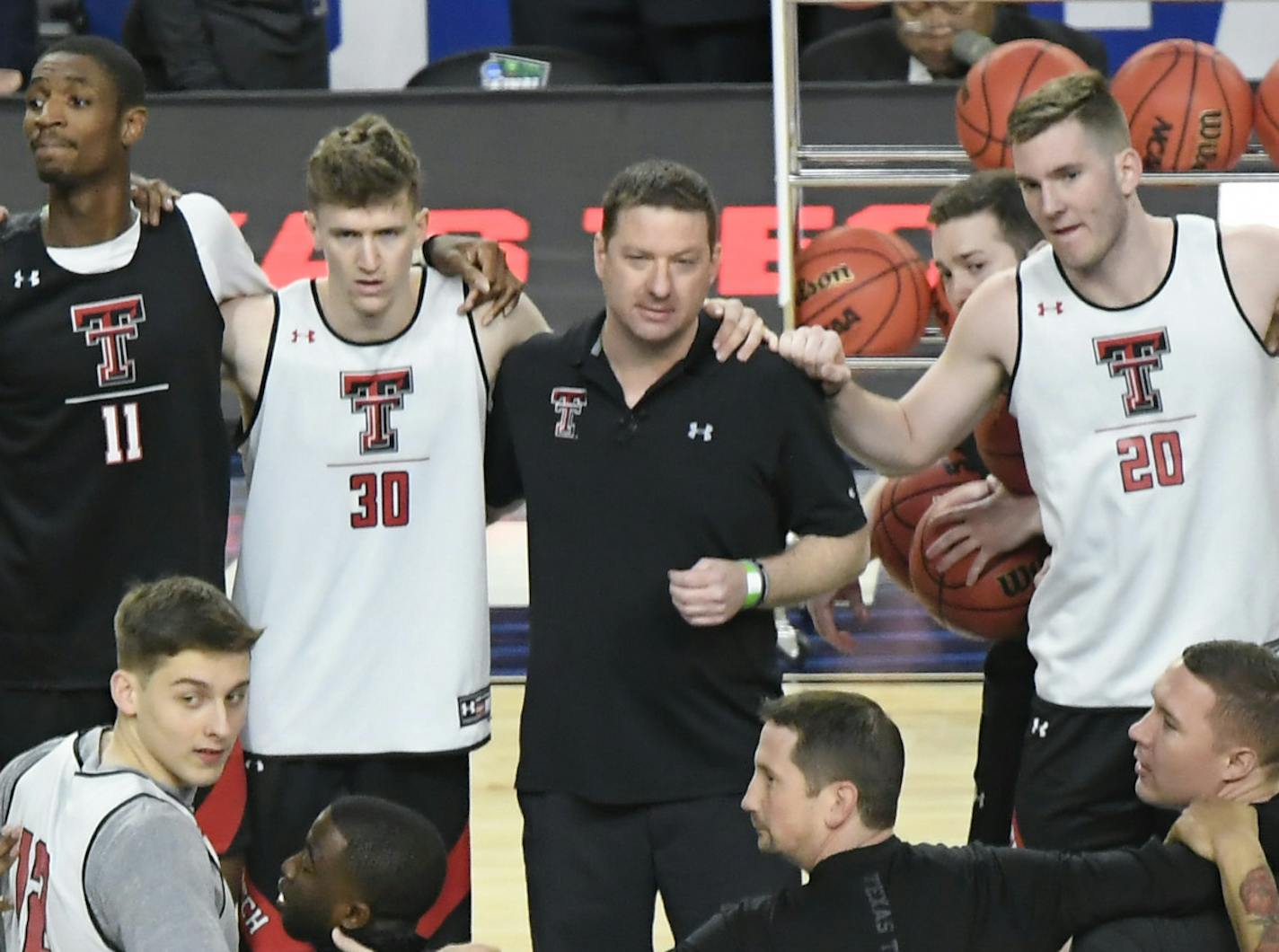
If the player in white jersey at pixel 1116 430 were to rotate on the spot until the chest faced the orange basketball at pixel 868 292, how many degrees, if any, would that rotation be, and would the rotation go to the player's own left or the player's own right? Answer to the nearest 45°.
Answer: approximately 135° to the player's own right

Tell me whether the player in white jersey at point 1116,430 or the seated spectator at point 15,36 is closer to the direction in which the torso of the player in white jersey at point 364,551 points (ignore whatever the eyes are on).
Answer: the player in white jersey

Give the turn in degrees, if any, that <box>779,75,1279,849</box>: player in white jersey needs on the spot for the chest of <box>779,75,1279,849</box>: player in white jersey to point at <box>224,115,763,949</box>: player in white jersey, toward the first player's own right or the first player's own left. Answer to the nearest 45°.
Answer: approximately 45° to the first player's own right

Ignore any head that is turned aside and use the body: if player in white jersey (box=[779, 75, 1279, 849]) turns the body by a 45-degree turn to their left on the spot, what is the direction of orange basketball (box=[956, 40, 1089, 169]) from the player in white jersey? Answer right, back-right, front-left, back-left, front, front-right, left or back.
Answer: back

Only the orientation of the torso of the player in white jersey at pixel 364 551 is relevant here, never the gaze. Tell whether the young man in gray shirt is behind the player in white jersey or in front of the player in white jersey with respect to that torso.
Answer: in front

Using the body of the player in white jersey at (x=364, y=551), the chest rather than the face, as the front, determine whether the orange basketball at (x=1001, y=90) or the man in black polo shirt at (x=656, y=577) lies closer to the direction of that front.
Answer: the man in black polo shirt

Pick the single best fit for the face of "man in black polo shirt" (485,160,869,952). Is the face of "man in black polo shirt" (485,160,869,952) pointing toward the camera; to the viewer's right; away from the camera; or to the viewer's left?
toward the camera

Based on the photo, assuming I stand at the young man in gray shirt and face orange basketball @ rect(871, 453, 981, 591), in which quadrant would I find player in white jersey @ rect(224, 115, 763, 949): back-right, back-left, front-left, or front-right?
front-left

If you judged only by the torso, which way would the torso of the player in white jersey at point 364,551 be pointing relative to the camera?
toward the camera

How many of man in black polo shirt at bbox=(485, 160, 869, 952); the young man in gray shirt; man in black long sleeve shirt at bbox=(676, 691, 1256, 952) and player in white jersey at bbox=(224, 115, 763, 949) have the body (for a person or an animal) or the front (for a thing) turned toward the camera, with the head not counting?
2

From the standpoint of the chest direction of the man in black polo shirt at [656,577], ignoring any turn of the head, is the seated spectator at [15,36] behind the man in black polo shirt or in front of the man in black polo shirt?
behind

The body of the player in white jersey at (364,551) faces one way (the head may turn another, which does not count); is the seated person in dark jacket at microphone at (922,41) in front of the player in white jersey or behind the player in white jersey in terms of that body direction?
behind

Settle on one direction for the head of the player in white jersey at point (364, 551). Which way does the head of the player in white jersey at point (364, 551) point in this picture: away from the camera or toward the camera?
toward the camera

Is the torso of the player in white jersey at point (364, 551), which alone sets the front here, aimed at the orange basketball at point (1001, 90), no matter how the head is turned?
no

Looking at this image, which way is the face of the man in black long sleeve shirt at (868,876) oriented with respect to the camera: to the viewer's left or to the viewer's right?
to the viewer's left

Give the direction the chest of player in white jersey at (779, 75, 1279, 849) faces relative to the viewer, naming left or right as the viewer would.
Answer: facing the viewer and to the left of the viewer

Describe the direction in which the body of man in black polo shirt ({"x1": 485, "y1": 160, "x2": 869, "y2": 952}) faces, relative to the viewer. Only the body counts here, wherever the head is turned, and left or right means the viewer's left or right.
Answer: facing the viewer

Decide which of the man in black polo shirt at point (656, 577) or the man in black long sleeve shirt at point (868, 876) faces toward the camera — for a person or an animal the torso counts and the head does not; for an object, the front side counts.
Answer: the man in black polo shirt at point (656, 577)

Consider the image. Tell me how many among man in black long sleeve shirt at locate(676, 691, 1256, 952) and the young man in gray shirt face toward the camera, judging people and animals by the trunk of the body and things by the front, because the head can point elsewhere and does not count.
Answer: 0

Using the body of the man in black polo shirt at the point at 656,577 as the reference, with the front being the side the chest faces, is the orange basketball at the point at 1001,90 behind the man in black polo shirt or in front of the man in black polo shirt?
behind

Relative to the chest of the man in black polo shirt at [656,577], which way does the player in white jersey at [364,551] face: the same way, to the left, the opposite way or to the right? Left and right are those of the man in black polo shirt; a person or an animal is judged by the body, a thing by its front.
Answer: the same way

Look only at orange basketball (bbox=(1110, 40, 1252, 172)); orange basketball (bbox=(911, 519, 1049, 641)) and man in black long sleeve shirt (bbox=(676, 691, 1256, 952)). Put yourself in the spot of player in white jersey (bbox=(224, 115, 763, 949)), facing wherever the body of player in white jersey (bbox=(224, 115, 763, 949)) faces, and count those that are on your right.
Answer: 0
